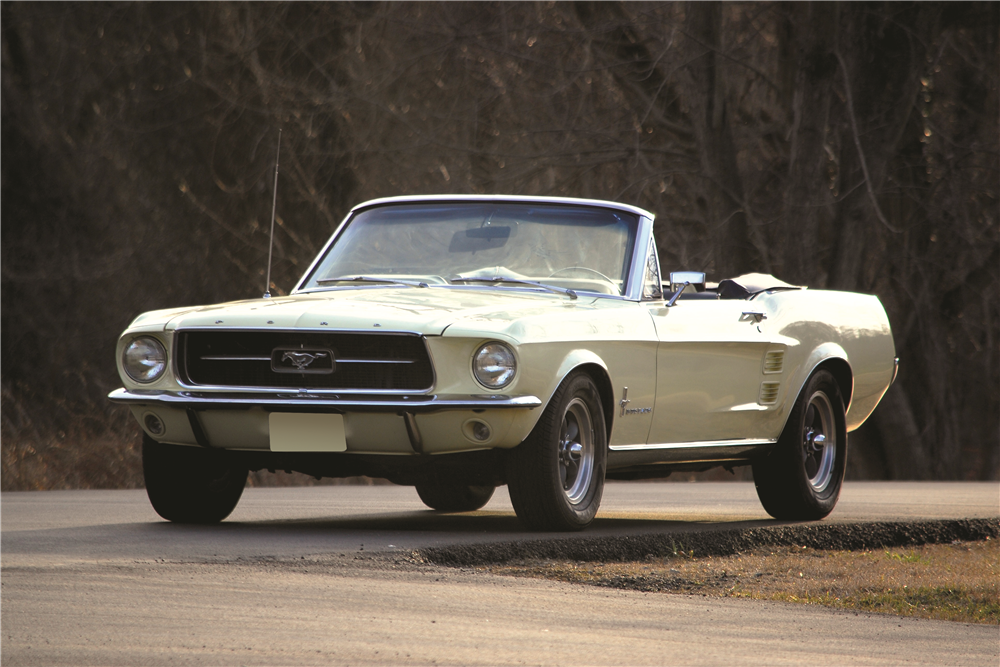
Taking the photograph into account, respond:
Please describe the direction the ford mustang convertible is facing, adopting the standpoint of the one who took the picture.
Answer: facing the viewer and to the left of the viewer
